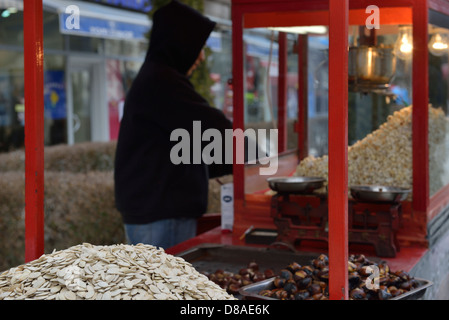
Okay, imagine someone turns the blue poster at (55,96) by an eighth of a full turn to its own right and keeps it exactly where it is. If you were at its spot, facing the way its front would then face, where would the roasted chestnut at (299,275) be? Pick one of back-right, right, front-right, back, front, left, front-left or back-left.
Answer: front-left

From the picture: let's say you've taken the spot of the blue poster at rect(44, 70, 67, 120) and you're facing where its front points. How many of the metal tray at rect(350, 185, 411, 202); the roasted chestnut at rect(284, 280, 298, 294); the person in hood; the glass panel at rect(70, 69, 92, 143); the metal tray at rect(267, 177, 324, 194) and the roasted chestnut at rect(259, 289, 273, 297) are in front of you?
5

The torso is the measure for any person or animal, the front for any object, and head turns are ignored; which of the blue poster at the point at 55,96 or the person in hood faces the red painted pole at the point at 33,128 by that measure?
the blue poster

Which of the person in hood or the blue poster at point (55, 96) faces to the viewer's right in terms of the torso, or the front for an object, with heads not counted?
the person in hood

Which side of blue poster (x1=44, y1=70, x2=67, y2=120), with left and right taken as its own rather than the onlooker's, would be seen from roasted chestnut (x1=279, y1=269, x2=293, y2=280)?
front

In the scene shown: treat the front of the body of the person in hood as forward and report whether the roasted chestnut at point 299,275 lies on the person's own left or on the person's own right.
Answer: on the person's own right

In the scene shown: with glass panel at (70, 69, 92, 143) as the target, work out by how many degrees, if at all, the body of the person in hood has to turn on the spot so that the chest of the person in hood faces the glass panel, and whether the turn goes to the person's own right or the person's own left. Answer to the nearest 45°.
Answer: approximately 90° to the person's own left

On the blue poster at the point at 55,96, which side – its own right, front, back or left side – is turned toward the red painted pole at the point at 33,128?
front

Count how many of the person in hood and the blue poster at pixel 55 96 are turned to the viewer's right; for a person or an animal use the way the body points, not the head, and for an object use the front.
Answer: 1

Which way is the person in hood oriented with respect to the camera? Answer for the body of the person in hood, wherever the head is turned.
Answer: to the viewer's right

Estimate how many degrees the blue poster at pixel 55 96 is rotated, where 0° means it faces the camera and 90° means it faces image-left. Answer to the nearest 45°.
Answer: approximately 0°

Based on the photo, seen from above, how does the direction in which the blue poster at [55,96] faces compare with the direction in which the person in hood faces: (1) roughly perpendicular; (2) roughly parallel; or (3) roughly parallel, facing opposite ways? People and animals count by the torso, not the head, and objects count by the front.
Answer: roughly perpendicular
